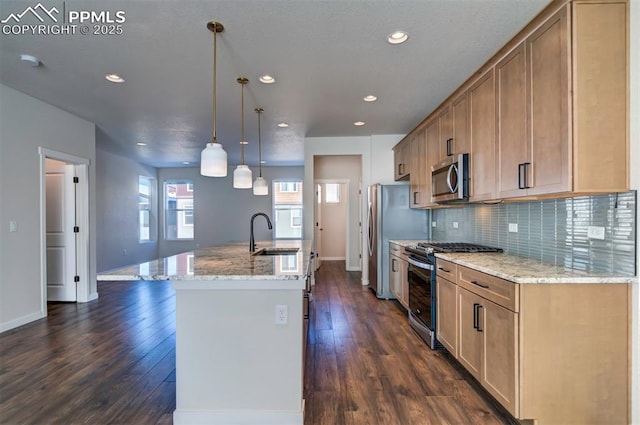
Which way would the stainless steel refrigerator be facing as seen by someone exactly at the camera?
facing to the left of the viewer

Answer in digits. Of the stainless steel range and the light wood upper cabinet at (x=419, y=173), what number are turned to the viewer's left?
2

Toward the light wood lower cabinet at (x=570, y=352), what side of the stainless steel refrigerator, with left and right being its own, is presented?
left

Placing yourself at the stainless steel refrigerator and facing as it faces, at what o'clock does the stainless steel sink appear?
The stainless steel sink is roughly at 10 o'clock from the stainless steel refrigerator.

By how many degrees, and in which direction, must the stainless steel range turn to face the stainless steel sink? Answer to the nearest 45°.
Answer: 0° — it already faces it

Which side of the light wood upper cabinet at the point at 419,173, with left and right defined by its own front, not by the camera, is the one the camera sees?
left

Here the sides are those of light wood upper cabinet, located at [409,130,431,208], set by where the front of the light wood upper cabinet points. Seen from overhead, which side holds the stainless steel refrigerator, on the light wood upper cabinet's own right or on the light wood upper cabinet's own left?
on the light wood upper cabinet's own right
